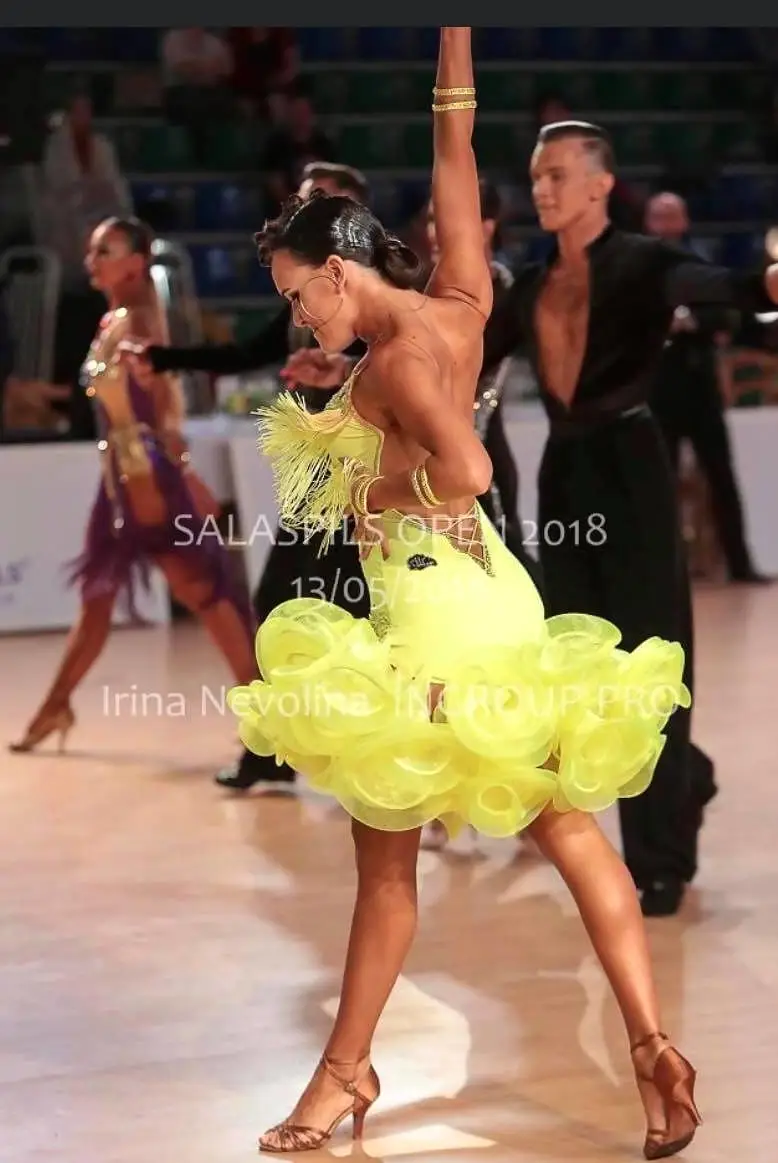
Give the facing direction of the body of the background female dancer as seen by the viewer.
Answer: to the viewer's left

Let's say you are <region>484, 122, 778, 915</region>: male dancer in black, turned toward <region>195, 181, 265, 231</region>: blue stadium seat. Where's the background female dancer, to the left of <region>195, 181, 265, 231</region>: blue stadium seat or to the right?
left

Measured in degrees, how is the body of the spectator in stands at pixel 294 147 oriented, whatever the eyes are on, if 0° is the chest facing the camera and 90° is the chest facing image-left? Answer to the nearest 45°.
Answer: approximately 0°

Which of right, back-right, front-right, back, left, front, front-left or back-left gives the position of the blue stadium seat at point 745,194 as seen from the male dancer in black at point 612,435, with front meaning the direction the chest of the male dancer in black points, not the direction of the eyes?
back-right

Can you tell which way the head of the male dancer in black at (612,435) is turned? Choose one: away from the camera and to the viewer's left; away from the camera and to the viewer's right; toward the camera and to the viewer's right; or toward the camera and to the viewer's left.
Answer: toward the camera and to the viewer's left

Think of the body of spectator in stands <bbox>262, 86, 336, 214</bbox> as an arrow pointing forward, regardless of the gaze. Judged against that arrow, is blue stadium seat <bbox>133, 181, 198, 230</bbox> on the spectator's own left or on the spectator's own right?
on the spectator's own right

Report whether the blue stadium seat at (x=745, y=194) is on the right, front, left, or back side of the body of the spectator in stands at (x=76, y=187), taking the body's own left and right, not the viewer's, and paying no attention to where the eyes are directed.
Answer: left

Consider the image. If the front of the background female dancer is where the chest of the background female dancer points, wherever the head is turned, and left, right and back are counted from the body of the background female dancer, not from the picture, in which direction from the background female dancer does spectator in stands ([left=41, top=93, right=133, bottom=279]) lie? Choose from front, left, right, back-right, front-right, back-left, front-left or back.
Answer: right

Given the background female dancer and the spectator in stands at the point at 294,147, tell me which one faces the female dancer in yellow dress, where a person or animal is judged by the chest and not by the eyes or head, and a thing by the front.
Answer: the spectator in stands

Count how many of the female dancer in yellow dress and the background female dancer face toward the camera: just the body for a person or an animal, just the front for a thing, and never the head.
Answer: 0
